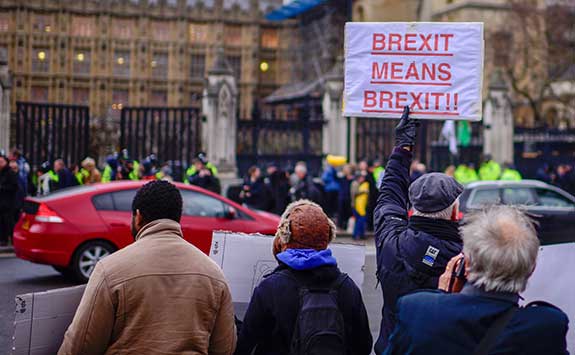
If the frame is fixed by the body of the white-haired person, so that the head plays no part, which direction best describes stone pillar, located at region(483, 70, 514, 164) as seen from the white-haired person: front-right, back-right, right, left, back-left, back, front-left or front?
front

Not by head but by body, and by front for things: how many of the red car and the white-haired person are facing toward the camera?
0

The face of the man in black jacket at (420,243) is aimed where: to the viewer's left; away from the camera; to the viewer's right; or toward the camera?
away from the camera

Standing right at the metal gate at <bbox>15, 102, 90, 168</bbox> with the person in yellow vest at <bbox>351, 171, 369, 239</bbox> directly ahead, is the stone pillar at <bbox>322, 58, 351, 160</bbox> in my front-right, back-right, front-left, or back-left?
front-left

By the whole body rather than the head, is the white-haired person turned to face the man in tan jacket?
no

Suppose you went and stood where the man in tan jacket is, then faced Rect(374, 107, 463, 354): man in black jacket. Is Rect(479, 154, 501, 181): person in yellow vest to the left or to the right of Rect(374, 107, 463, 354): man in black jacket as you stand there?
left

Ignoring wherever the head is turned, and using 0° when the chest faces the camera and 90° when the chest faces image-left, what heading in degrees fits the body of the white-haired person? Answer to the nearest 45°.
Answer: approximately 180°

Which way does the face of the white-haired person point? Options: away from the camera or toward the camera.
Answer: away from the camera

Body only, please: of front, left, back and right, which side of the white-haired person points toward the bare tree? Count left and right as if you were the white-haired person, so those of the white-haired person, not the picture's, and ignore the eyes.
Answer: front

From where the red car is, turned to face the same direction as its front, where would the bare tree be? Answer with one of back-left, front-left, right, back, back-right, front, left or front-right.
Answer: front

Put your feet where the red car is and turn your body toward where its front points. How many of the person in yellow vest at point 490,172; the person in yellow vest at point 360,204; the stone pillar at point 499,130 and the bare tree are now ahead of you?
4

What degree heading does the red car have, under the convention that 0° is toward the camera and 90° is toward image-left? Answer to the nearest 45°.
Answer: approximately 225°

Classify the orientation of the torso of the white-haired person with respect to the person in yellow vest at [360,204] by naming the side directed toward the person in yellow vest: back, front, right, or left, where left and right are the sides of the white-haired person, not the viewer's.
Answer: front

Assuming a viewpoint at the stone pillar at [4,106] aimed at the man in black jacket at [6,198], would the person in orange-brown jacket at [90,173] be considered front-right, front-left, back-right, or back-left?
front-left
